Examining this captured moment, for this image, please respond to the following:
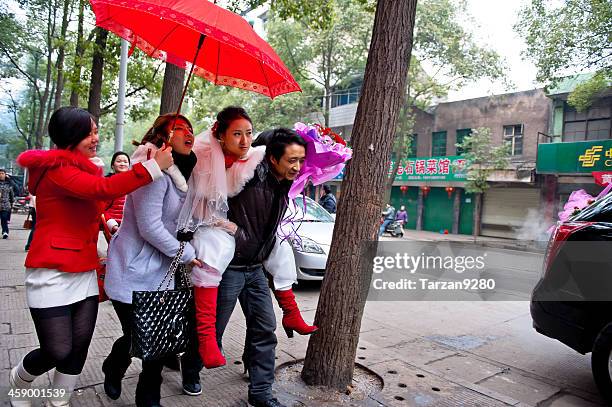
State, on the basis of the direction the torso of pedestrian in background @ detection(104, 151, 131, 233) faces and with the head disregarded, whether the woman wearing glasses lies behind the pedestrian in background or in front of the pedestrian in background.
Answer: in front

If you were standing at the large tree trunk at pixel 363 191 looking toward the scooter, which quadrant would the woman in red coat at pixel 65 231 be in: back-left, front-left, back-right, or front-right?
back-left

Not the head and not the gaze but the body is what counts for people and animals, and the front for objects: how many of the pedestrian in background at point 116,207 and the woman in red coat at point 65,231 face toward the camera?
1

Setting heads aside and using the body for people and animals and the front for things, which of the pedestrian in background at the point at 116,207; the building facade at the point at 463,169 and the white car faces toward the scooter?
the building facade

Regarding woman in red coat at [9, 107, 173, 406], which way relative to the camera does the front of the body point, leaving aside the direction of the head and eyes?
to the viewer's right
